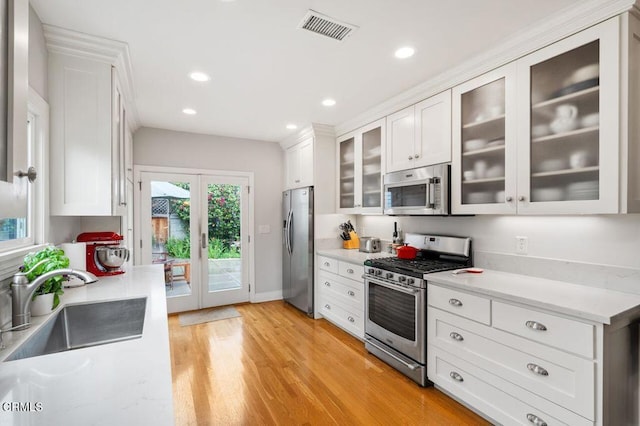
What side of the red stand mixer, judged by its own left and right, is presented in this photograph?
right

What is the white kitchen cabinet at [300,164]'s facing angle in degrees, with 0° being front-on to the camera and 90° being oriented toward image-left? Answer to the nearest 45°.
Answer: approximately 45°

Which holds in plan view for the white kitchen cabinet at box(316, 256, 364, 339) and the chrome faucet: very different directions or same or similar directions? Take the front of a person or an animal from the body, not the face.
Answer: very different directions

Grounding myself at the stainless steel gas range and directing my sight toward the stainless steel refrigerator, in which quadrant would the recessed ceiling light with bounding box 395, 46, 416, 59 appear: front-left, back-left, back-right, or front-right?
back-left

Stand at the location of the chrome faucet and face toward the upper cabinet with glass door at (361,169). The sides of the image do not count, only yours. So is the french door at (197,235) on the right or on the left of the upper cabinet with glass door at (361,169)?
left

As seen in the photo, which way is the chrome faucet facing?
to the viewer's right

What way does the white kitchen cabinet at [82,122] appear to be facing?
to the viewer's right
